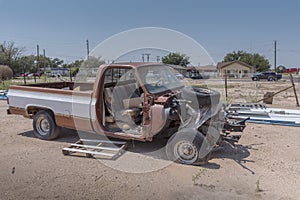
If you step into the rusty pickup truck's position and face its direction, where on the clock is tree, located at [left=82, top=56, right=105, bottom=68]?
The tree is roughly at 7 o'clock from the rusty pickup truck.

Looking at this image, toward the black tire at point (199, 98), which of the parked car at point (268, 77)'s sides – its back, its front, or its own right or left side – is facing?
left

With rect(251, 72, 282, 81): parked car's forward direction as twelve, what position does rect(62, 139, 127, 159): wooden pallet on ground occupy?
The wooden pallet on ground is roughly at 9 o'clock from the parked car.

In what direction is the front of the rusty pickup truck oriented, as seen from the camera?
facing the viewer and to the right of the viewer

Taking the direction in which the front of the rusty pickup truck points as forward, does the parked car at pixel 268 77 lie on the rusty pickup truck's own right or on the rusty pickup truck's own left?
on the rusty pickup truck's own left

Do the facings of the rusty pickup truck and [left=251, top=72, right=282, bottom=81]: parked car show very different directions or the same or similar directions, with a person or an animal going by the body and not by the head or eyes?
very different directions

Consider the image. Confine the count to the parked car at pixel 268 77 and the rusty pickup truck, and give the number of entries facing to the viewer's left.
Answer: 1

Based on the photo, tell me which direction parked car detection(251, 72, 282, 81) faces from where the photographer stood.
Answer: facing to the left of the viewer

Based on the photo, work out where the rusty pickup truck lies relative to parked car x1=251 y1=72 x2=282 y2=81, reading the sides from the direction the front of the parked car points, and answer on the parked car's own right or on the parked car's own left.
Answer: on the parked car's own left
